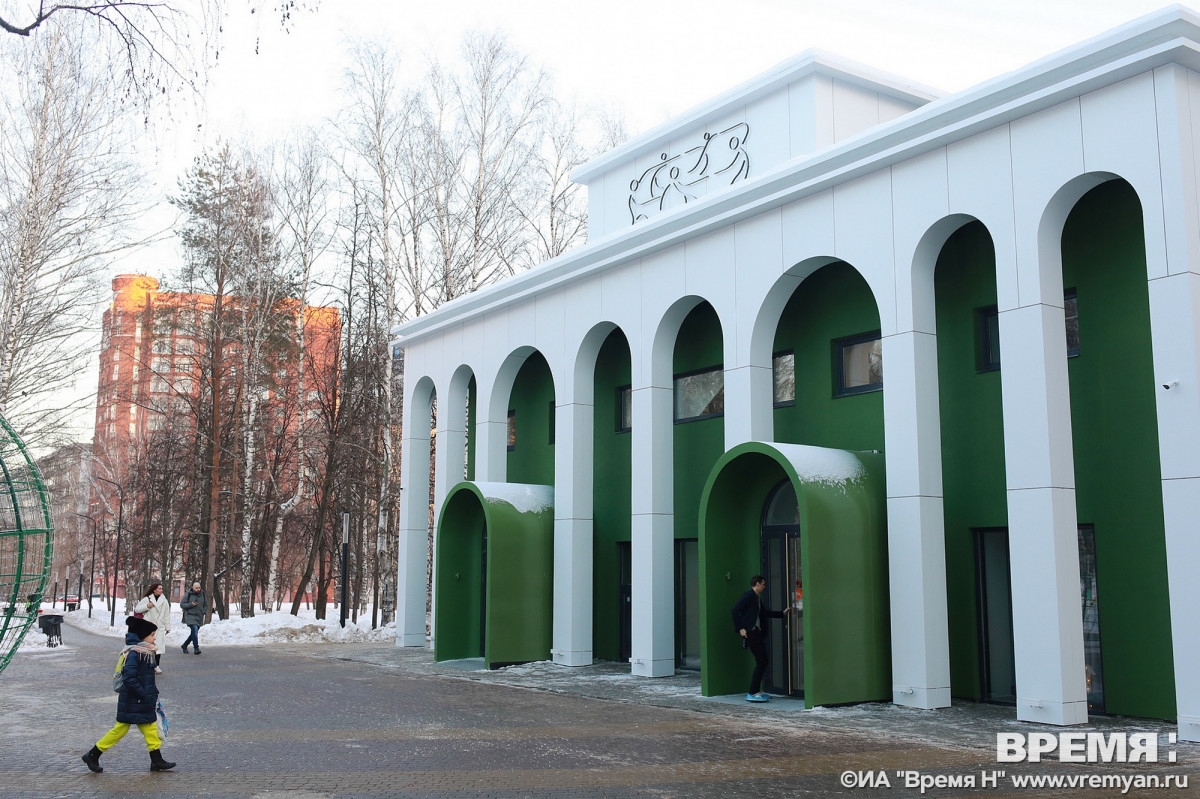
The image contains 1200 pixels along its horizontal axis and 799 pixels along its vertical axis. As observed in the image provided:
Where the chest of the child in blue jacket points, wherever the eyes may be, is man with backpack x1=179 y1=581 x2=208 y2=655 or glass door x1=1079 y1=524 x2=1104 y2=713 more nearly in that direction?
the glass door

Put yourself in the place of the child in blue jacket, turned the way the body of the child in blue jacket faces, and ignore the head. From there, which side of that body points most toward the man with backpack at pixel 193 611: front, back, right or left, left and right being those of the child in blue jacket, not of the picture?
left

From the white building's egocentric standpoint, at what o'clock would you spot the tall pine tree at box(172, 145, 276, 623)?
The tall pine tree is roughly at 3 o'clock from the white building.

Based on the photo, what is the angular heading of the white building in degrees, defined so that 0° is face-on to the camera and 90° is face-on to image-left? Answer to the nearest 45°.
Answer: approximately 45°

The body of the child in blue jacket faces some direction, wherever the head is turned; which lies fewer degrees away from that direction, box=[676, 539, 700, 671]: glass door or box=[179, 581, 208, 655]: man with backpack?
the glass door

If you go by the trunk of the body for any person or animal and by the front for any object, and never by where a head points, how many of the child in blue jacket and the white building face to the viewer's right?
1

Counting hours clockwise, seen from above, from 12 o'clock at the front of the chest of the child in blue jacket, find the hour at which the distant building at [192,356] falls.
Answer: The distant building is roughly at 9 o'clock from the child in blue jacket.

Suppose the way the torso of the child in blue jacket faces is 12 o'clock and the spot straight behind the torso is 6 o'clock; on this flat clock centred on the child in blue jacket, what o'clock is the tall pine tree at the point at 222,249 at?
The tall pine tree is roughly at 9 o'clock from the child in blue jacket.

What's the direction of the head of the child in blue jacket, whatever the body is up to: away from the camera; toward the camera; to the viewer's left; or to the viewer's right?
to the viewer's right

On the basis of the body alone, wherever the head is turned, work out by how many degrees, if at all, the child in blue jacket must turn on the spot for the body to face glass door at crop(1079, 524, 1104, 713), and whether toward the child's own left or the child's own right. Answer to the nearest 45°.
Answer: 0° — they already face it

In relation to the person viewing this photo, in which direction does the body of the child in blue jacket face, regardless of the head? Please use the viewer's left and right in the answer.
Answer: facing to the right of the viewer
